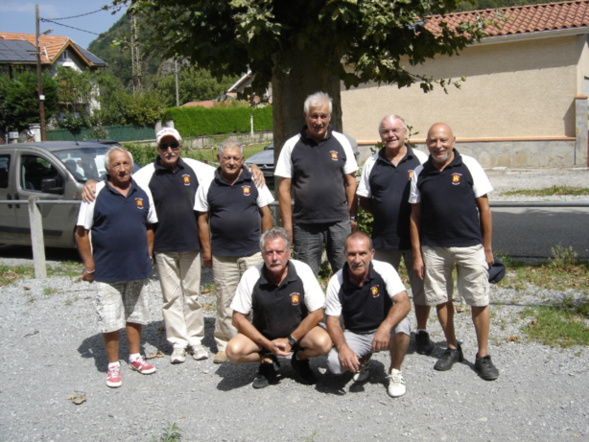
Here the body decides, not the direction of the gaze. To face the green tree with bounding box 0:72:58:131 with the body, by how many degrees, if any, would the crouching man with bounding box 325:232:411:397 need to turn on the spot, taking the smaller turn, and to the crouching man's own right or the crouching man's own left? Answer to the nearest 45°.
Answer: approximately 135° to the crouching man's own right

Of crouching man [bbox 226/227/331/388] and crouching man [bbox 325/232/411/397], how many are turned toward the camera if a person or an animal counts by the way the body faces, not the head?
2

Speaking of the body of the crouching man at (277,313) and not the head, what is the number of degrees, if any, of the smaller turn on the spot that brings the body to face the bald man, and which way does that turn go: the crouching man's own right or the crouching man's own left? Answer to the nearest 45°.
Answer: approximately 90° to the crouching man's own left

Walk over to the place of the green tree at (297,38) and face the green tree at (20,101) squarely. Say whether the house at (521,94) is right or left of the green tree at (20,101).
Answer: right

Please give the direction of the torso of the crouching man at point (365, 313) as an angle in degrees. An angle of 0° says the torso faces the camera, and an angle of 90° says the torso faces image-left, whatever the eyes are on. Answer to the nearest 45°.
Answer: approximately 0°

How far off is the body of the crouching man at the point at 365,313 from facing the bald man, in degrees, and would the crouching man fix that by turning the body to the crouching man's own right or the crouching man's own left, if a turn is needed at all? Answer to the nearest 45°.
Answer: approximately 135° to the crouching man's own left

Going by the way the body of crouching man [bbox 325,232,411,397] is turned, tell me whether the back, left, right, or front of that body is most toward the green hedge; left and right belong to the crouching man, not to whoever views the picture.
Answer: back

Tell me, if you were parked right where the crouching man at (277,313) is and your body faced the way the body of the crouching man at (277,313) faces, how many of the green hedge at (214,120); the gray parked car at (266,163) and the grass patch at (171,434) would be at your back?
2
